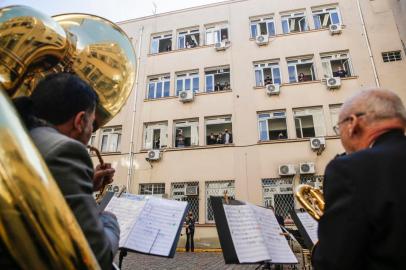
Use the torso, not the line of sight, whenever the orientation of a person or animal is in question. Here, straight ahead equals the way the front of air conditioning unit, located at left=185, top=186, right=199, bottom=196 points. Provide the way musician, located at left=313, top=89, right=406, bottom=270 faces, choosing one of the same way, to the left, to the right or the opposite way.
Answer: the opposite way

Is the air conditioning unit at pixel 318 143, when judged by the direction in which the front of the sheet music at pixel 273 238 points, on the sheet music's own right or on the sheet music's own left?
on the sheet music's own left

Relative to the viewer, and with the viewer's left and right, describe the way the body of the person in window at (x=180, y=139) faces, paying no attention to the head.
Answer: facing the viewer

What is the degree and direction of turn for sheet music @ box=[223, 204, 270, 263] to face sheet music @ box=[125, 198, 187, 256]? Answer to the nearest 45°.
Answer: approximately 90° to its right

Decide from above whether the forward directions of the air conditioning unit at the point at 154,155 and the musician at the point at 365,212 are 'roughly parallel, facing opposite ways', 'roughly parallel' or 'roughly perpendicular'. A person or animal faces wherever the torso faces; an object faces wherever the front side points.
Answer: roughly parallel, facing opposite ways

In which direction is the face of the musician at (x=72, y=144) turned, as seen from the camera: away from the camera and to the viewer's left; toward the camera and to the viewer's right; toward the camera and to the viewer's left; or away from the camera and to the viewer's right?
away from the camera and to the viewer's right

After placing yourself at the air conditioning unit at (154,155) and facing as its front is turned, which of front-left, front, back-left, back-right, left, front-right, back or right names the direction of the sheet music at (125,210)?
front

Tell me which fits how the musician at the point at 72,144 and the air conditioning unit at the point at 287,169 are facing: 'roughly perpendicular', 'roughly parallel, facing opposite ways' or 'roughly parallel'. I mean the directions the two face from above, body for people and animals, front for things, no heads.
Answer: roughly parallel, facing opposite ways

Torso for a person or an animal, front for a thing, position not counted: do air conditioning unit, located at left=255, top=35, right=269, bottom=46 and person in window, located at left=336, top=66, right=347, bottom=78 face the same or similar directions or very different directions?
same or similar directions

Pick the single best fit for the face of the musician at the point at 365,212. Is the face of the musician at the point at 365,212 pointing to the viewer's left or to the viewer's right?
to the viewer's left

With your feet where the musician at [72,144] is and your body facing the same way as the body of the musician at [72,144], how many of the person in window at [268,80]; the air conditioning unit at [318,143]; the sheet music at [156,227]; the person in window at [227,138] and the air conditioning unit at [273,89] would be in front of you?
5

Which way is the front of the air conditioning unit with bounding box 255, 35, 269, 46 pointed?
toward the camera

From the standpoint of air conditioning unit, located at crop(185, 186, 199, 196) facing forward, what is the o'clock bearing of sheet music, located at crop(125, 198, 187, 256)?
The sheet music is roughly at 12 o'clock from the air conditioning unit.

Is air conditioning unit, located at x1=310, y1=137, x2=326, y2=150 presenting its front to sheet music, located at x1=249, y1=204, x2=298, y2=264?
yes

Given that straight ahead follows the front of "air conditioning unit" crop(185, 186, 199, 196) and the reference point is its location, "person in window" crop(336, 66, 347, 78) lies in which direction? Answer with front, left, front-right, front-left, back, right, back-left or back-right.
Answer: left

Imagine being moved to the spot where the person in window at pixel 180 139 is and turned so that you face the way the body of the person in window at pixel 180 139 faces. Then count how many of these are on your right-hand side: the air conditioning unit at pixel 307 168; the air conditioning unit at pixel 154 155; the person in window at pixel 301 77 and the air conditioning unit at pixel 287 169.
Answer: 1

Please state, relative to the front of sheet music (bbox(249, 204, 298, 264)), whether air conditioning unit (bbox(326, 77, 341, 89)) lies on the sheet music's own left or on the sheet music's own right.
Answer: on the sheet music's own left

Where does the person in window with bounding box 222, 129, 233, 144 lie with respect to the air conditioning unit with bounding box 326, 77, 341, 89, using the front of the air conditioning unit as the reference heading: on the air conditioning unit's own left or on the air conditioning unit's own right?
on the air conditioning unit's own right
